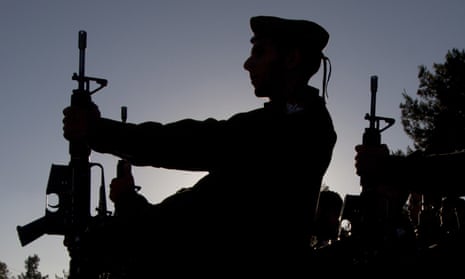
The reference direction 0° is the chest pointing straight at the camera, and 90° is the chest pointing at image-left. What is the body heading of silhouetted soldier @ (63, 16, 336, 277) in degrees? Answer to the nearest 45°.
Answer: approximately 90°

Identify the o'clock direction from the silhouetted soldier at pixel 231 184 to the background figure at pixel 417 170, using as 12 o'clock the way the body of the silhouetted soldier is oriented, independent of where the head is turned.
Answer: The background figure is roughly at 6 o'clock from the silhouetted soldier.

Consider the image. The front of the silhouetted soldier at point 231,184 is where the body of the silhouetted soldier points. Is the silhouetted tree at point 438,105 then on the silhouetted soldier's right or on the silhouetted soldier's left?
on the silhouetted soldier's right

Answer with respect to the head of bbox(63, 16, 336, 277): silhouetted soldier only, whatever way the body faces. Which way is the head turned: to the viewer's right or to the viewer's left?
to the viewer's left
